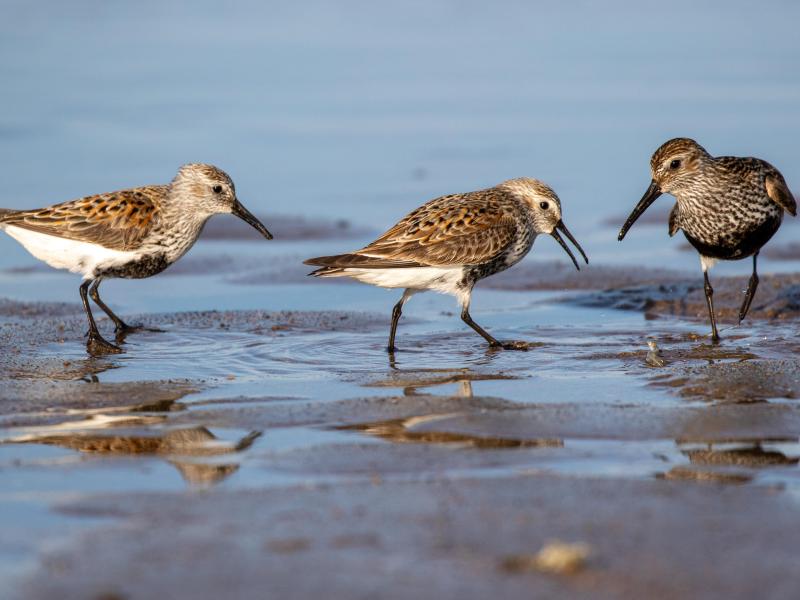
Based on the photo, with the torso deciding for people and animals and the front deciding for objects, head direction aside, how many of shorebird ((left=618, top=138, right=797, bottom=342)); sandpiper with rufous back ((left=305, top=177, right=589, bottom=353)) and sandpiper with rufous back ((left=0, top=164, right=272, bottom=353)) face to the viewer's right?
2

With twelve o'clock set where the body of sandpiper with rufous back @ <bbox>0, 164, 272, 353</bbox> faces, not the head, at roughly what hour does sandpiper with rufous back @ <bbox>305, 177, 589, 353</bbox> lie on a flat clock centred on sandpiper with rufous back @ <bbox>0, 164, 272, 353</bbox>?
sandpiper with rufous back @ <bbox>305, 177, 589, 353</bbox> is roughly at 1 o'clock from sandpiper with rufous back @ <bbox>0, 164, 272, 353</bbox>.

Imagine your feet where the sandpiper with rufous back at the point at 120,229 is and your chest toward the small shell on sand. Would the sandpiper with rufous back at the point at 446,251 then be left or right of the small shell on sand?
left

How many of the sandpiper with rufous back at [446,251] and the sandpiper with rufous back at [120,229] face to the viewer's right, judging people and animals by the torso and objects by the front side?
2

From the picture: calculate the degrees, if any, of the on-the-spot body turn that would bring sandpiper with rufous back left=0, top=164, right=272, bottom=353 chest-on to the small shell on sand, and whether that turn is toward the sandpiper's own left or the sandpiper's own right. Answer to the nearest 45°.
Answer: approximately 90° to the sandpiper's own right

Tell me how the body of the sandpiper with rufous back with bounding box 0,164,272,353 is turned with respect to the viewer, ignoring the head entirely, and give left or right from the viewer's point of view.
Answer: facing to the right of the viewer

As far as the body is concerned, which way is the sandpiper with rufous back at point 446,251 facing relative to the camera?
to the viewer's right

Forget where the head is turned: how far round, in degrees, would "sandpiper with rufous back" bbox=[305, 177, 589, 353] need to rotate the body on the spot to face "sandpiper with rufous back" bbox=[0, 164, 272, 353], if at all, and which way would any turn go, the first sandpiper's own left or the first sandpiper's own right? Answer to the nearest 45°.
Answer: approximately 180°

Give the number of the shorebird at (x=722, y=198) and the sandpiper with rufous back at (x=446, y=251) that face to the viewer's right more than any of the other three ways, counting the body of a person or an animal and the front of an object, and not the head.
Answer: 1

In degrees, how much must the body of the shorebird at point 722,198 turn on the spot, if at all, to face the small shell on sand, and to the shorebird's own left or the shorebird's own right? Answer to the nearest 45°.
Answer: approximately 45° to the shorebird's own left
